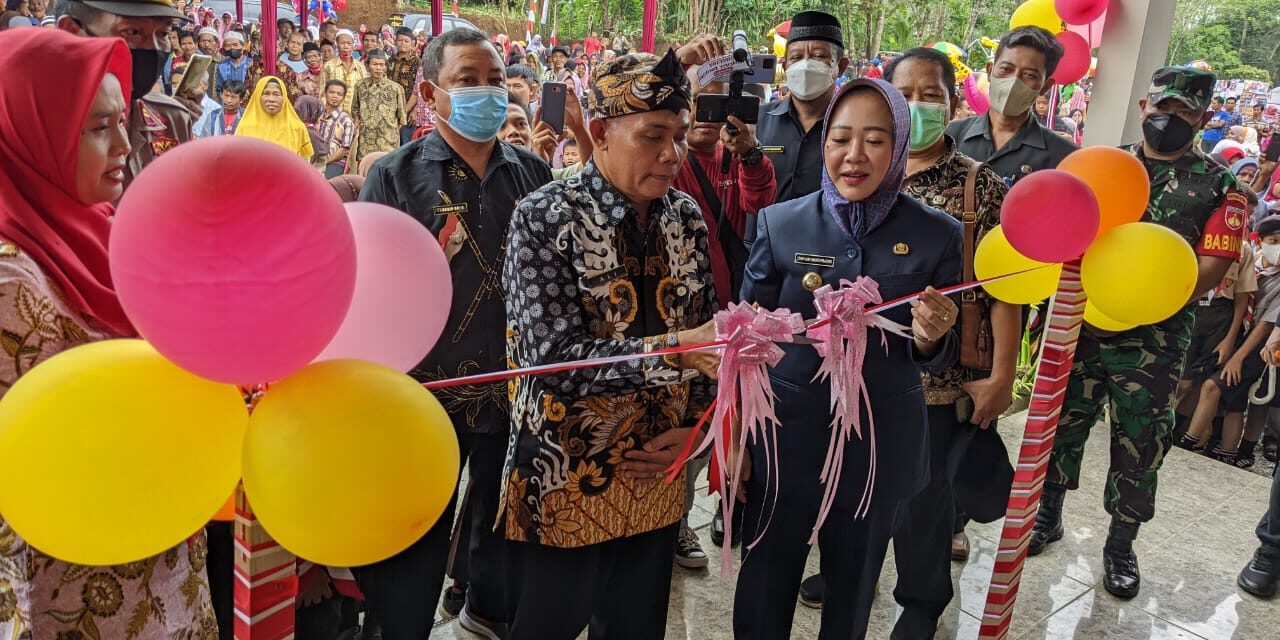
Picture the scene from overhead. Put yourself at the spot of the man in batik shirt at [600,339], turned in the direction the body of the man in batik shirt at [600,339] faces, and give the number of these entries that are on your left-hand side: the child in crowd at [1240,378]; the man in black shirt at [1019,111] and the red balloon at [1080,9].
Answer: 3

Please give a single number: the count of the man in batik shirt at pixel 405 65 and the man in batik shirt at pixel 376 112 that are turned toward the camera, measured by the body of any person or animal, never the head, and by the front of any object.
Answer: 2

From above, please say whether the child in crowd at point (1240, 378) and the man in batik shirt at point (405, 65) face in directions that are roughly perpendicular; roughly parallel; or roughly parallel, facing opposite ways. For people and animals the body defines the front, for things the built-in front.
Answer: roughly perpendicular

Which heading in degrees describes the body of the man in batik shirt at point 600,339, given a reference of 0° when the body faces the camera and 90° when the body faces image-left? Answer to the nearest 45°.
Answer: approximately 315°

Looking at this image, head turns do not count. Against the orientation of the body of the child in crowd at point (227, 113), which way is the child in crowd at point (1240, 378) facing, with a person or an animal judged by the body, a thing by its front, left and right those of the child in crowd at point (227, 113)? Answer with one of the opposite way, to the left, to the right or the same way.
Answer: to the right

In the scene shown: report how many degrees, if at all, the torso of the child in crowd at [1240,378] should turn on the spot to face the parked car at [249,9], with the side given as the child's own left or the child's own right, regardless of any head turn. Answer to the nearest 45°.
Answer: approximately 45° to the child's own right

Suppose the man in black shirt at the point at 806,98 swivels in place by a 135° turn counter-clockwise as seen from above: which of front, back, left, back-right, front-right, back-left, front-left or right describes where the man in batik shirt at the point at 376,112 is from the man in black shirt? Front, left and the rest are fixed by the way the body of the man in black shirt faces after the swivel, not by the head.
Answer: left

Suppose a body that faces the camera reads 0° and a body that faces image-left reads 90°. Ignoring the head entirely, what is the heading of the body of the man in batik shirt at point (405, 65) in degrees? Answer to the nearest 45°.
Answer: approximately 0°
